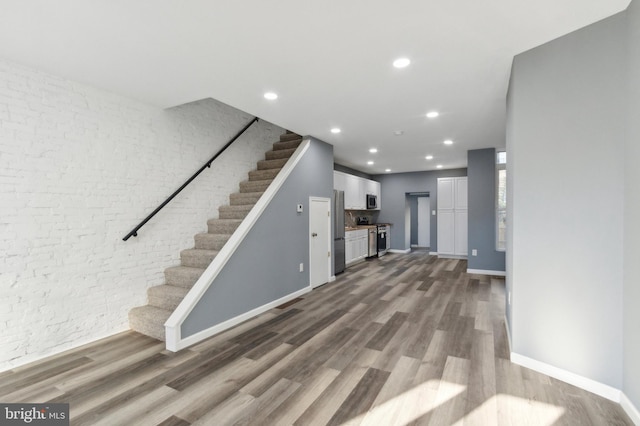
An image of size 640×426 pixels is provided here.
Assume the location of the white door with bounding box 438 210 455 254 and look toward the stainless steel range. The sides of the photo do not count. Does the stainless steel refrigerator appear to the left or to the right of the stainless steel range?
left

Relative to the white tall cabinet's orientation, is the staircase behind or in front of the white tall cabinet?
in front

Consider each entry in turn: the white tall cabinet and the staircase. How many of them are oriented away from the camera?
0

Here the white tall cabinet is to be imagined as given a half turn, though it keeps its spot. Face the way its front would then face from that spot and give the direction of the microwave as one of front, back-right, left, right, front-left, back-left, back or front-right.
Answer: left

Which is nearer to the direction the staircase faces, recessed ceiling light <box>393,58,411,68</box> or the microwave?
the recessed ceiling light

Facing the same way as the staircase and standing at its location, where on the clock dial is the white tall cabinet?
The white tall cabinet is roughly at 7 o'clock from the staircase.

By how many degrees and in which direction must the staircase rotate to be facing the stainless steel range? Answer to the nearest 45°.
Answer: approximately 180°

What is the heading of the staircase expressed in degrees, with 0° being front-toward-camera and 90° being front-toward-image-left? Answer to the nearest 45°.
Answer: approximately 45°

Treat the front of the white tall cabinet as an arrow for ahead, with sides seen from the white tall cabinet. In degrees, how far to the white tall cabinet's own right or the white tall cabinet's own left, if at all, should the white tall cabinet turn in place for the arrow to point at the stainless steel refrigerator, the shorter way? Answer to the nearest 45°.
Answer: approximately 45° to the white tall cabinet's own right

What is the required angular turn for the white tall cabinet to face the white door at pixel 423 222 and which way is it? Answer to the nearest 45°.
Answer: approximately 135° to its right

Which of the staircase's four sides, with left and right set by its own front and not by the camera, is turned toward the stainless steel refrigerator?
back

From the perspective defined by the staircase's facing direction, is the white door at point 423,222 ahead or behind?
behind

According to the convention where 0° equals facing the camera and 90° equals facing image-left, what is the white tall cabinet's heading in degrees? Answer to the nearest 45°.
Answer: approximately 0°
